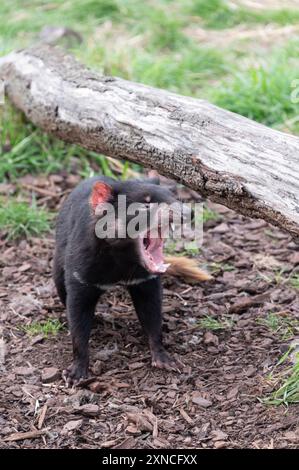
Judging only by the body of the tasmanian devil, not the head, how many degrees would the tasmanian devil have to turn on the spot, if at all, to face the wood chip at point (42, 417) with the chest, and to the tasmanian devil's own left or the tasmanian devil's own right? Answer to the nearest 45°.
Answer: approximately 45° to the tasmanian devil's own right

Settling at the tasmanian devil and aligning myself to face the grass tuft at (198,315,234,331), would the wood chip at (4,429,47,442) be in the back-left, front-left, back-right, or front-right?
back-right

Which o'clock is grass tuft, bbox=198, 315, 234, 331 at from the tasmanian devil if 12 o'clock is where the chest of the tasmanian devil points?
The grass tuft is roughly at 10 o'clock from the tasmanian devil.

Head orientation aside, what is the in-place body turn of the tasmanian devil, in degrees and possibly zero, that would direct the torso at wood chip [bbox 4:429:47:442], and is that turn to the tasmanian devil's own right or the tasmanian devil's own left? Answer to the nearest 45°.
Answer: approximately 45° to the tasmanian devil's own right

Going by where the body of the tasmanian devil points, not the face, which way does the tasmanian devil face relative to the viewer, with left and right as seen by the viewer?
facing the viewer and to the right of the viewer

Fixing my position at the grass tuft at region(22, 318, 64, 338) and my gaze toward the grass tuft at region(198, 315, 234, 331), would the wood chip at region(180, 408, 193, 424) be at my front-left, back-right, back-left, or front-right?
front-right

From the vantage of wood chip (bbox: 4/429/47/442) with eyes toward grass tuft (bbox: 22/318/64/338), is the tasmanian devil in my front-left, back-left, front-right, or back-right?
front-right

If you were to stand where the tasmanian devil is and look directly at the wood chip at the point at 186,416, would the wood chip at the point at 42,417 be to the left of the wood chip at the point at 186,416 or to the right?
right
